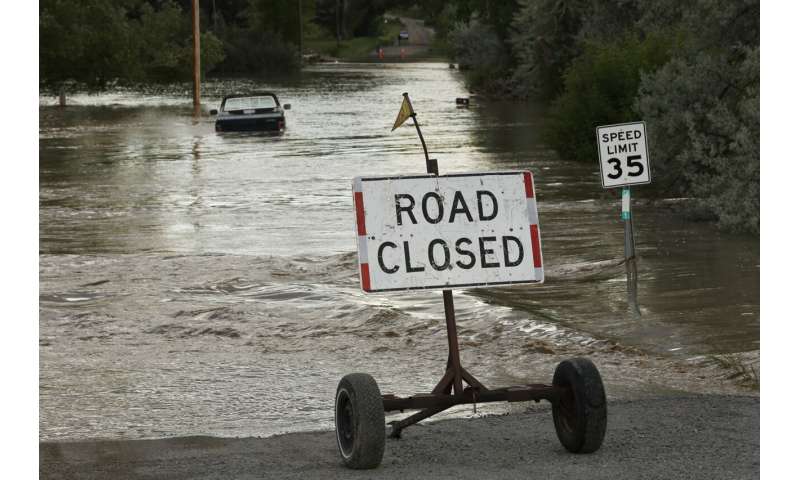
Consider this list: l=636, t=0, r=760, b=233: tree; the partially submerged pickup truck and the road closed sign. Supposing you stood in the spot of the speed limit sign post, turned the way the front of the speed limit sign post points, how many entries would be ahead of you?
1

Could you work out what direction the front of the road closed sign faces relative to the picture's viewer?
facing the viewer

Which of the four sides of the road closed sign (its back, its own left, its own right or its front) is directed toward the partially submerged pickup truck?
back

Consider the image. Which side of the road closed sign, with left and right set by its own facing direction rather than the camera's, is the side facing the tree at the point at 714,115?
back

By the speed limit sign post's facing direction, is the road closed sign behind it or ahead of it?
ahead

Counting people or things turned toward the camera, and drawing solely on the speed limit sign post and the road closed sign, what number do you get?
2
